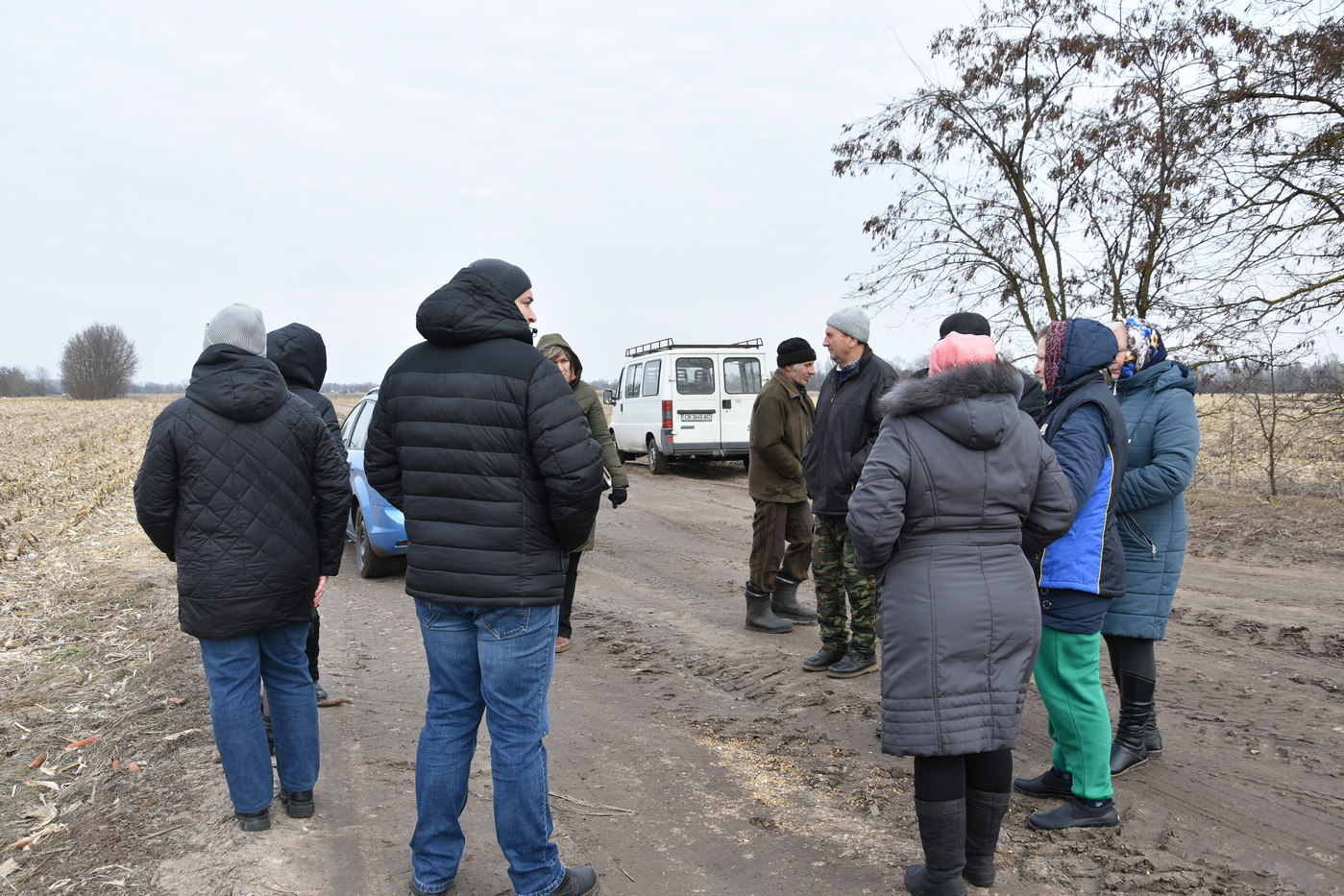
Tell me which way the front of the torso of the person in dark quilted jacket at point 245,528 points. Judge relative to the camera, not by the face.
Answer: away from the camera

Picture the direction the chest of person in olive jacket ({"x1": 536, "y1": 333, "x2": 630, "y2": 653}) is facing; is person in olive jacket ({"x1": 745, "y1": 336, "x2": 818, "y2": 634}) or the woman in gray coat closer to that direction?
the woman in gray coat

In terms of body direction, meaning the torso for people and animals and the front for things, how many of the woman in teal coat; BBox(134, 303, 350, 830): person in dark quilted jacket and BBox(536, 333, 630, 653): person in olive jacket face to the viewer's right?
0

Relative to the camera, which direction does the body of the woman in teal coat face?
to the viewer's left

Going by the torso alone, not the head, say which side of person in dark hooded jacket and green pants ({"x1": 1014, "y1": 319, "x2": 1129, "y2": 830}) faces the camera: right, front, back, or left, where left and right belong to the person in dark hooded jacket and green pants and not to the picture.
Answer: left

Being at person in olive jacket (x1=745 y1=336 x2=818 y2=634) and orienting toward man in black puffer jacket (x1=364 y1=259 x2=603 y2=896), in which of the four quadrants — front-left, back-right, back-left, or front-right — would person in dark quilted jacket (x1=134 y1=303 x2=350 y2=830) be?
front-right

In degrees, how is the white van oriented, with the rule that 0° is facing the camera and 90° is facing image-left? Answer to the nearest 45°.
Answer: approximately 135°

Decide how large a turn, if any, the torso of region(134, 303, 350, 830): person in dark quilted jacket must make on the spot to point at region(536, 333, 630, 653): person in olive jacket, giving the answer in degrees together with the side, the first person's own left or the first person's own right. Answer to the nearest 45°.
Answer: approximately 45° to the first person's own right

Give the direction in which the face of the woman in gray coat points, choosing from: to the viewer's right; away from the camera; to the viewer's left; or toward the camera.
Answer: away from the camera

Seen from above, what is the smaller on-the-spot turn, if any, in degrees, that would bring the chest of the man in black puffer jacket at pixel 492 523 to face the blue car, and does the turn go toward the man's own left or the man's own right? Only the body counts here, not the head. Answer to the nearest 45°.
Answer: approximately 45° to the man's own left
